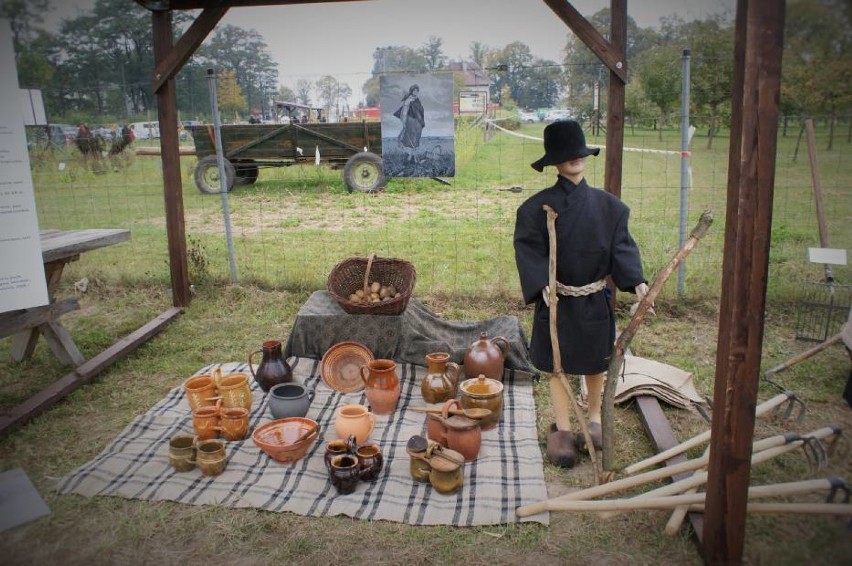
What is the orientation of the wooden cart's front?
to the viewer's left

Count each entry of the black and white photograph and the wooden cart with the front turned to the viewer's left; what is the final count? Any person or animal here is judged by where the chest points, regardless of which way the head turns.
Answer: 1

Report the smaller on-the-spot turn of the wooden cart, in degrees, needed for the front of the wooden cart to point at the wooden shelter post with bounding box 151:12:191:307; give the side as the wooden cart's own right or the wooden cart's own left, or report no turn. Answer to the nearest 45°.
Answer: approximately 90° to the wooden cart's own left

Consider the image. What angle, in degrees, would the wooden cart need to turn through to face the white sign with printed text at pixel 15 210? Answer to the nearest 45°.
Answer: approximately 90° to its left

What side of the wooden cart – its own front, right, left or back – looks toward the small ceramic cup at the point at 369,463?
left

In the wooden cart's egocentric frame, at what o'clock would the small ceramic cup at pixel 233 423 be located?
The small ceramic cup is roughly at 9 o'clock from the wooden cart.

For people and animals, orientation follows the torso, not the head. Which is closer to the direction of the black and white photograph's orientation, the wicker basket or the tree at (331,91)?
the wicker basket

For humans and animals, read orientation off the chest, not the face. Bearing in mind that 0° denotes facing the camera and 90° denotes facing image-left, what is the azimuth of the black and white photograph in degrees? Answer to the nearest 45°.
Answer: approximately 0°

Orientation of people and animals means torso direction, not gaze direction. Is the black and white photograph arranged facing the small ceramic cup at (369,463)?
yes

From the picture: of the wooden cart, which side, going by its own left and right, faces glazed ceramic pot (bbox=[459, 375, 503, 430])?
left

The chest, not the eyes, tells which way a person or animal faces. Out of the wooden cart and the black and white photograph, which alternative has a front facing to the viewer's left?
the wooden cart

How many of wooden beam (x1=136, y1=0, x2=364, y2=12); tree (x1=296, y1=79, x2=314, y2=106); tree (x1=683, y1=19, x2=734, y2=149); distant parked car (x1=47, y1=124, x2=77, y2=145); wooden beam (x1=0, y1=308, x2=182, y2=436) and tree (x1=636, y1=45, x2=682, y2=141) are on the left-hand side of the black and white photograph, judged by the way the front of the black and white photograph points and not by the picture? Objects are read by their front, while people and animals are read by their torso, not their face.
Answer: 2

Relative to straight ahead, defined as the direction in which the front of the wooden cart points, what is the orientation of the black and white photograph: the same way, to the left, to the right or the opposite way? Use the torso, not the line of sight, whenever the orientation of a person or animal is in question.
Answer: to the left
